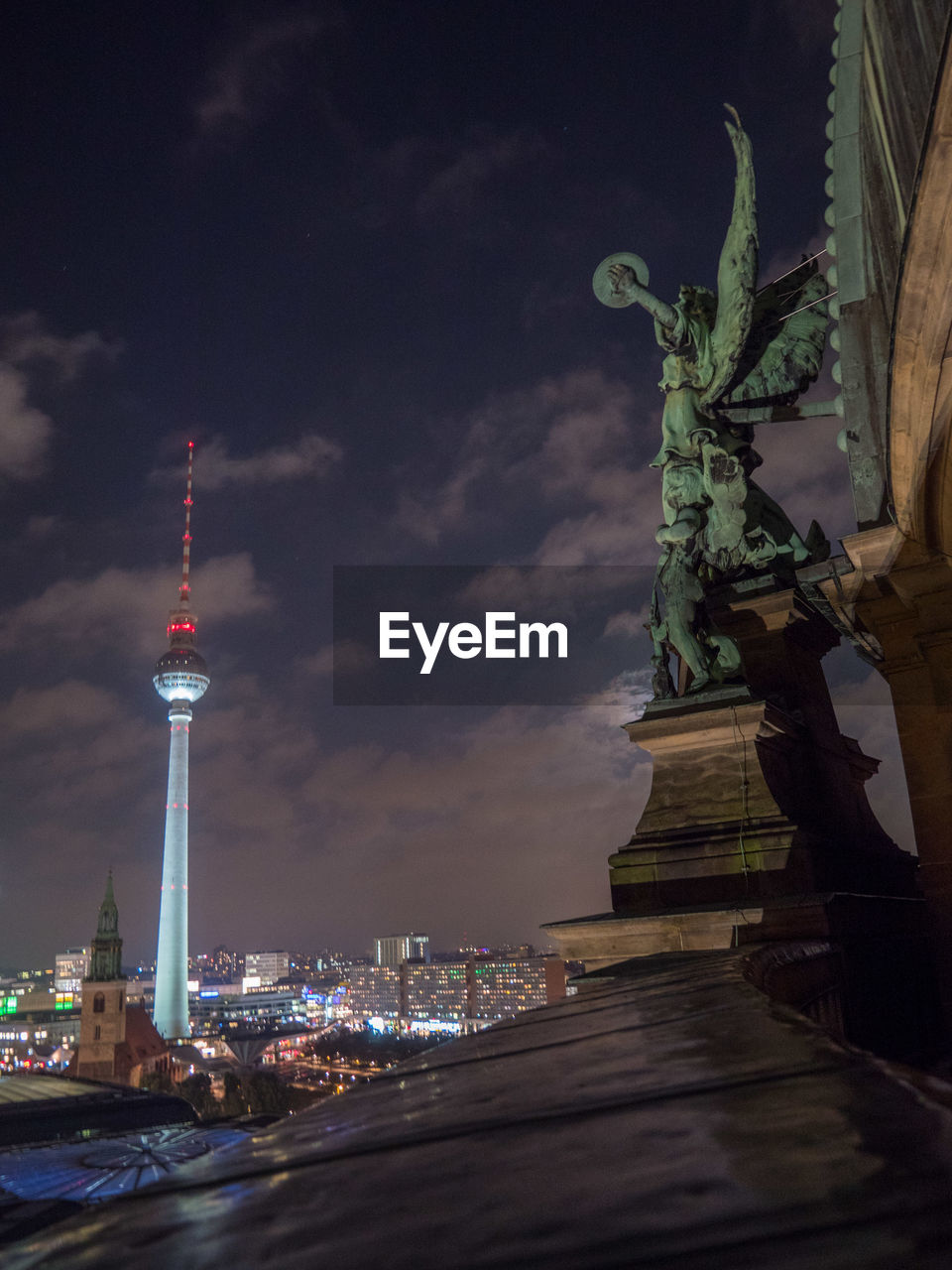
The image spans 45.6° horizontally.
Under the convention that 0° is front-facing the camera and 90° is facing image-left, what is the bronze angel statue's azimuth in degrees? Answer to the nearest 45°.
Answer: approximately 90°
